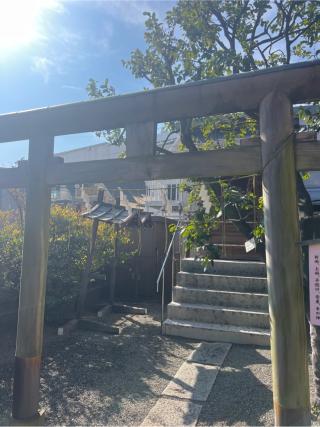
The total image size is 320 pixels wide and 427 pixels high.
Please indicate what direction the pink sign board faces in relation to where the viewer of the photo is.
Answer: facing the viewer

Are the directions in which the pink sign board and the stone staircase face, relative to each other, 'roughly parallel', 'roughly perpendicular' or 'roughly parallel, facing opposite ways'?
roughly parallel

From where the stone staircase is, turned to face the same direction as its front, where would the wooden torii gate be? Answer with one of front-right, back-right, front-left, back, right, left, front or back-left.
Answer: front

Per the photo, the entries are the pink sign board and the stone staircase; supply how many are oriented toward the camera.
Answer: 2

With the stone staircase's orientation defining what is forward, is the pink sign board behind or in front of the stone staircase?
in front
